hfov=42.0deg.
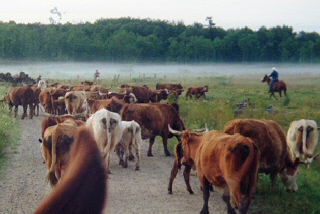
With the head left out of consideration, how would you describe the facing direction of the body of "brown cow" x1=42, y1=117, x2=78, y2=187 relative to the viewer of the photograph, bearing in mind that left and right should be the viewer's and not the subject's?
facing away from the viewer

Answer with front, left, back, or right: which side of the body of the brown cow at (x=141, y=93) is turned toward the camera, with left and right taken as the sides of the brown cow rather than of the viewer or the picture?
left

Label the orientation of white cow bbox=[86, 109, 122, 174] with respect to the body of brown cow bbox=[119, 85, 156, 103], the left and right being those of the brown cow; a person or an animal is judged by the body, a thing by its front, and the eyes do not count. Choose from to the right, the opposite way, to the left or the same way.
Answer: to the right

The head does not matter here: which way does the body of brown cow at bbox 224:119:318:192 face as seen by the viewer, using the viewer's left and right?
facing the viewer and to the right of the viewer

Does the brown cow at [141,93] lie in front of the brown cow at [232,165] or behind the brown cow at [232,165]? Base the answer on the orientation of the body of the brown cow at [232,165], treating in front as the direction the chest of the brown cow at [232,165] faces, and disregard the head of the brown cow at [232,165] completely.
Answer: in front

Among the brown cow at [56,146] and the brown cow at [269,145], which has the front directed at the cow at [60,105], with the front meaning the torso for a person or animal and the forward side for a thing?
the brown cow at [56,146]

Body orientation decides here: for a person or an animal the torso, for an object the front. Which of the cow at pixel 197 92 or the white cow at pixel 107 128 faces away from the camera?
the white cow

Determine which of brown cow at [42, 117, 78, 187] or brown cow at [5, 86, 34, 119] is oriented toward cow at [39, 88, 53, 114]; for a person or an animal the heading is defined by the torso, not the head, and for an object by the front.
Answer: brown cow at [42, 117, 78, 187]

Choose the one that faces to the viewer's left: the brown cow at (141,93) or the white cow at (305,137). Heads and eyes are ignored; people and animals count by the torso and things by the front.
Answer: the brown cow
